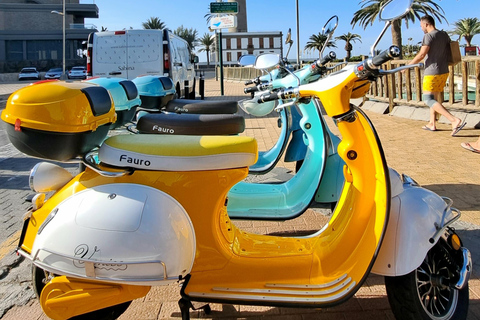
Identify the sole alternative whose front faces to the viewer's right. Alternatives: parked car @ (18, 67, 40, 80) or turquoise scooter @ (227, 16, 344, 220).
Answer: the turquoise scooter

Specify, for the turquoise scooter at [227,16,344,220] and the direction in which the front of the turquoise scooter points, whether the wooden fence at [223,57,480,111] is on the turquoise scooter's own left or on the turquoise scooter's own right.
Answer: on the turquoise scooter's own left

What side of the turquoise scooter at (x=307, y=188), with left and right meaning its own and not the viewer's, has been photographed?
right

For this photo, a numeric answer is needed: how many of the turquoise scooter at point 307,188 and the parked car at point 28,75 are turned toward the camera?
1
